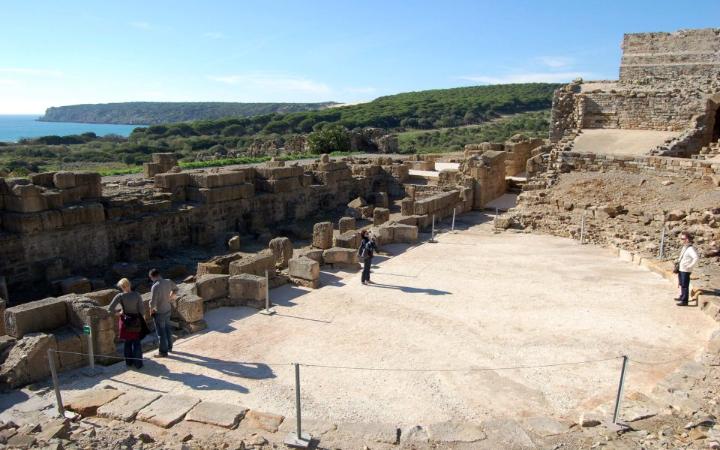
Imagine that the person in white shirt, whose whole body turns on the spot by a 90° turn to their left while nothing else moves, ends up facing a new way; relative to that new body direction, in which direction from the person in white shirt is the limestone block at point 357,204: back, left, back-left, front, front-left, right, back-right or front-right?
back-right

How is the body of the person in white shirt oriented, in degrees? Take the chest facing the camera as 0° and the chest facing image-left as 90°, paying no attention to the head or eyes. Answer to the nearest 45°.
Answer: approximately 90°

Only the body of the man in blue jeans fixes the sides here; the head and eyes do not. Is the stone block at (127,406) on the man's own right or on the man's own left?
on the man's own left

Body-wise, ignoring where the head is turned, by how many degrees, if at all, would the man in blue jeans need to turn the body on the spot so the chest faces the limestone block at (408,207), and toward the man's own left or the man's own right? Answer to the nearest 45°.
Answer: approximately 90° to the man's own right

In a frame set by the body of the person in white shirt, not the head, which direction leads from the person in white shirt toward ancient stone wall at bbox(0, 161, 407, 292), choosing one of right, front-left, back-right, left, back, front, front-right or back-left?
front

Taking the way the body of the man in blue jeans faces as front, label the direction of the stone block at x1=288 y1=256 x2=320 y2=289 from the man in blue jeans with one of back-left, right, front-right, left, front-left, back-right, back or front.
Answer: right

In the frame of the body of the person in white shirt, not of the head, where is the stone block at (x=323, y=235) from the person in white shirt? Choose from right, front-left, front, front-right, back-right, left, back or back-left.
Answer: front

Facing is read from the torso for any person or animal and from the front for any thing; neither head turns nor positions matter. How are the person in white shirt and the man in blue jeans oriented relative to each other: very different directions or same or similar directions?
same or similar directions

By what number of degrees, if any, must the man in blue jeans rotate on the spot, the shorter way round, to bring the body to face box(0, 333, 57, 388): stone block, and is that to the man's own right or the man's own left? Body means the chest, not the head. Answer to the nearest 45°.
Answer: approximately 45° to the man's own left

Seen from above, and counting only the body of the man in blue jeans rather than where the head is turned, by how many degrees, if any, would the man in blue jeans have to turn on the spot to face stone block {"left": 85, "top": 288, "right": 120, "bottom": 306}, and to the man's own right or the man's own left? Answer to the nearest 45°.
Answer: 0° — they already face it

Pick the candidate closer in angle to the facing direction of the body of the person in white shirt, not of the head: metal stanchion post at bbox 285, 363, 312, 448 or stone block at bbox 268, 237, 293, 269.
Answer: the stone block

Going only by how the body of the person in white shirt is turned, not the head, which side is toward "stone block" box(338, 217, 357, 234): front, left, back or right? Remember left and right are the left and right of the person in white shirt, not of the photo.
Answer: front

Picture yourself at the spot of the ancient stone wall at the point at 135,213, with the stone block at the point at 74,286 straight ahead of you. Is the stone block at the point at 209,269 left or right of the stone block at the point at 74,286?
left

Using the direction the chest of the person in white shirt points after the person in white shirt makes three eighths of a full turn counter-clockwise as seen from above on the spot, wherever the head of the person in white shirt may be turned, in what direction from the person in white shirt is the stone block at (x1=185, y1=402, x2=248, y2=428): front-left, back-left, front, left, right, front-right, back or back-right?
right

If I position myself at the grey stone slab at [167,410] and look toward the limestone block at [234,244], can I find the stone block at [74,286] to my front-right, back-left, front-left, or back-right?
front-left
